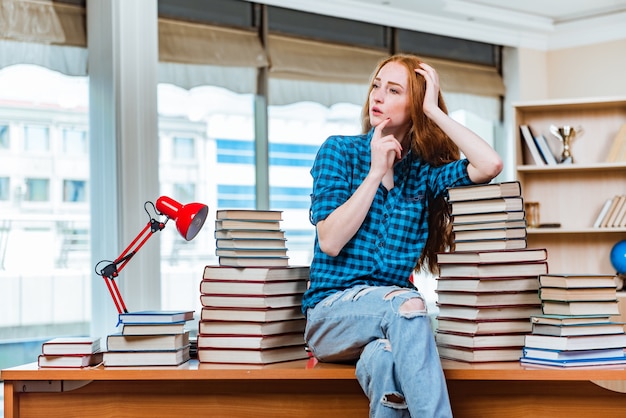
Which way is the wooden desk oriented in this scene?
toward the camera

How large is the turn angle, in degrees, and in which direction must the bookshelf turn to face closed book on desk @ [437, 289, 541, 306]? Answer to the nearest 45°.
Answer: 0° — it already faces it

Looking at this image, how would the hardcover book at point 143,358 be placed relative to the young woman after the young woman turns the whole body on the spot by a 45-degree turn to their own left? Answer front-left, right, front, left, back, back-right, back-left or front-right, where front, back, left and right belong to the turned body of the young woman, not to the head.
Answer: back-right

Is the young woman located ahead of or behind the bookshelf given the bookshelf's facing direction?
ahead

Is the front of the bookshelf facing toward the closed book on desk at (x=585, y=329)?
yes

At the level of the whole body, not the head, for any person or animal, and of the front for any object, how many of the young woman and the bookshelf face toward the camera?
2

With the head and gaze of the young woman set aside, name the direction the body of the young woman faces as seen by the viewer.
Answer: toward the camera

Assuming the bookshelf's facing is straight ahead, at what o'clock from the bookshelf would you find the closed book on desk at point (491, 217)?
The closed book on desk is roughly at 12 o'clock from the bookshelf.
